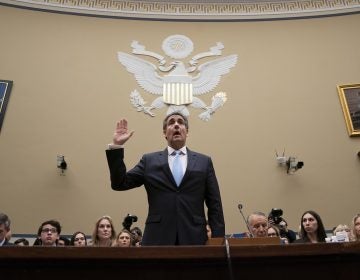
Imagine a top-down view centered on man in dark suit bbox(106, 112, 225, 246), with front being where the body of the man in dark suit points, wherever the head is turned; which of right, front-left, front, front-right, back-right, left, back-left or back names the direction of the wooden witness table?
front

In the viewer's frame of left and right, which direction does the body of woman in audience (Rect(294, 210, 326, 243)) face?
facing the viewer and to the left of the viewer

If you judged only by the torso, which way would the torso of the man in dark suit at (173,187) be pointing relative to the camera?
toward the camera

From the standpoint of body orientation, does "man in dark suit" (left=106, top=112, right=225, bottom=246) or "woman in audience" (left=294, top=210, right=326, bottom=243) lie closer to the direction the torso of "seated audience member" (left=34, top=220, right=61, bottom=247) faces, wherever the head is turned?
the man in dark suit

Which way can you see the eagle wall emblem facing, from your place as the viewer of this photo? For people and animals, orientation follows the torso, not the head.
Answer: facing the viewer

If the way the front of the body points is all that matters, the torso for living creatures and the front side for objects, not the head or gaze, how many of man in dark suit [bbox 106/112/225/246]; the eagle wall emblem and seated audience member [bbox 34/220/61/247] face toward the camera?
3

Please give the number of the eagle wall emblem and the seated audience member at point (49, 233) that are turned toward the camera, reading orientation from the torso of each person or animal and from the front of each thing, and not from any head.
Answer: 2

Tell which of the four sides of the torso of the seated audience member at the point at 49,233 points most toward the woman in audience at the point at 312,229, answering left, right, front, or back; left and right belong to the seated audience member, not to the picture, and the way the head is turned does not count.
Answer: left
